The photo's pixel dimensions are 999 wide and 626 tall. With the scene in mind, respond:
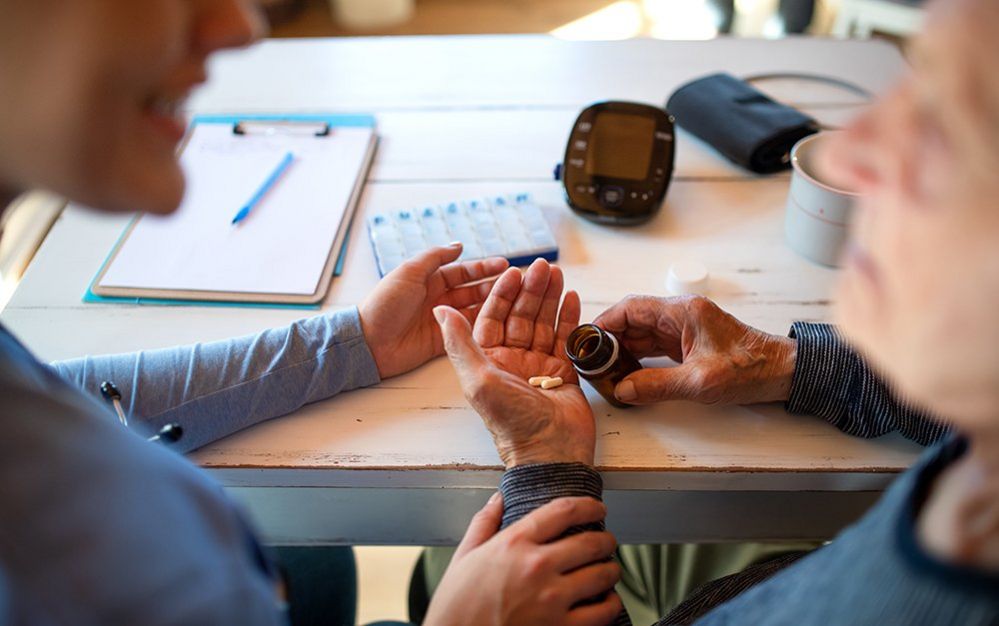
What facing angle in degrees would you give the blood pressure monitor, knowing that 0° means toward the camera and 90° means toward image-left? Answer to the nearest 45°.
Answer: approximately 0°

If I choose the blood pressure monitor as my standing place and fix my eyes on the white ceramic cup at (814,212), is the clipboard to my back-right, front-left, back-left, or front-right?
back-right
